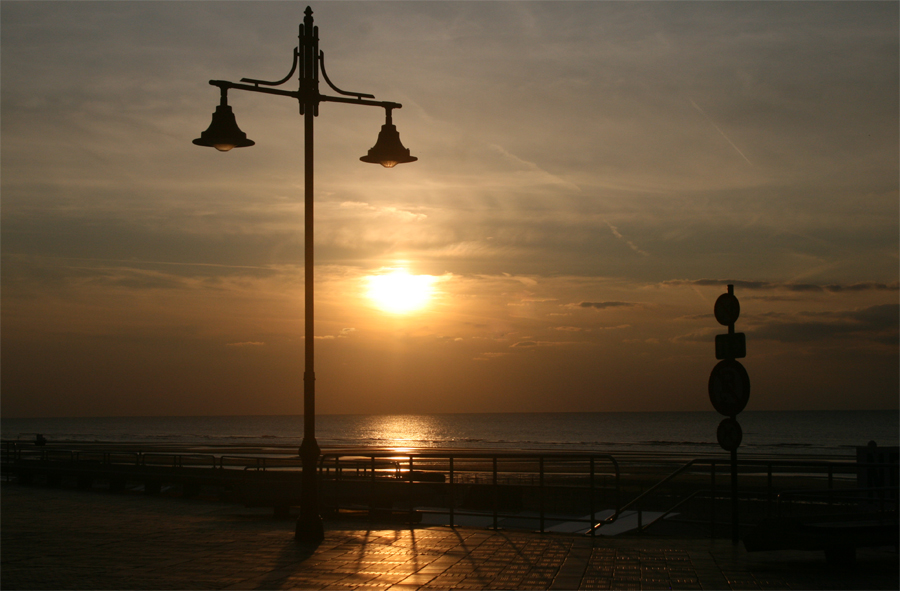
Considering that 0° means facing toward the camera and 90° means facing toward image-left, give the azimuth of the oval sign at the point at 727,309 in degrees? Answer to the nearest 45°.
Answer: approximately 0°

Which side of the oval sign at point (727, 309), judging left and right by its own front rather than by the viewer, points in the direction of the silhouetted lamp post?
right
